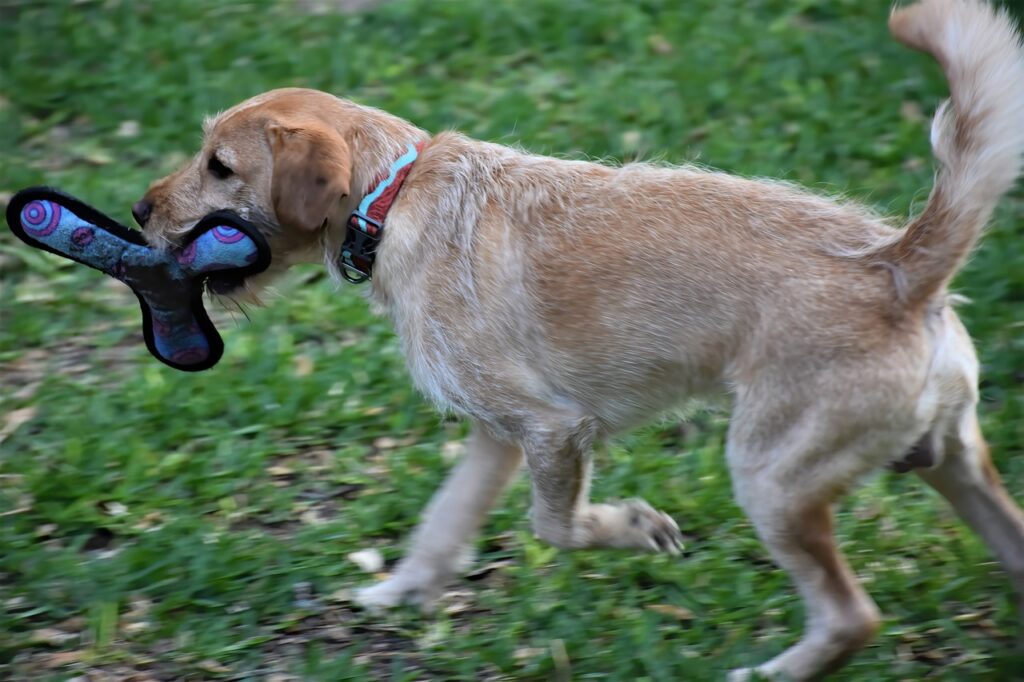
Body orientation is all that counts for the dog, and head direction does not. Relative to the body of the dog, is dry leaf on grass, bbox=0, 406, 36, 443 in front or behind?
in front

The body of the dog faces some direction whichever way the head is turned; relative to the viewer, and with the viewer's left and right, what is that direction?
facing to the left of the viewer
